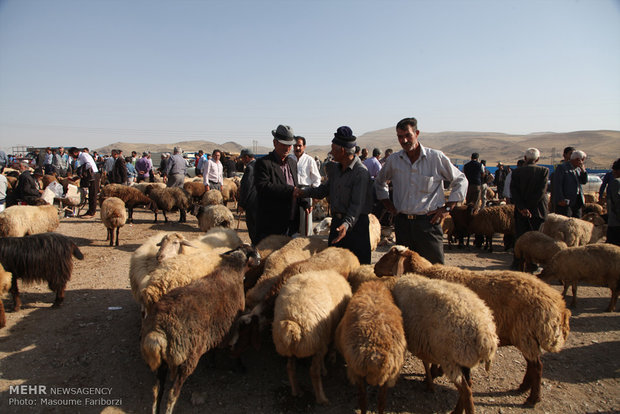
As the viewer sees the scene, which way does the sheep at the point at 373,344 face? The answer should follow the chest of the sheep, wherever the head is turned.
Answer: away from the camera

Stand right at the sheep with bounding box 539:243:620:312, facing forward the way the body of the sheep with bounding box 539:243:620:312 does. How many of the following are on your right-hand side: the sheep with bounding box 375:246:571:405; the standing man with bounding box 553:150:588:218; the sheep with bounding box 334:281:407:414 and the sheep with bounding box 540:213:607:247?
2

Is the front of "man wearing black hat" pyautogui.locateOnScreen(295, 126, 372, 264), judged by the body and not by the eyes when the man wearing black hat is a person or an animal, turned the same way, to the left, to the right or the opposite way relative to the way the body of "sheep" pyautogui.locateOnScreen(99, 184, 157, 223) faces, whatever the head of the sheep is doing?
the opposite way

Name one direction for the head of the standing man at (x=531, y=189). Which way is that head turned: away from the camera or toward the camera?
away from the camera

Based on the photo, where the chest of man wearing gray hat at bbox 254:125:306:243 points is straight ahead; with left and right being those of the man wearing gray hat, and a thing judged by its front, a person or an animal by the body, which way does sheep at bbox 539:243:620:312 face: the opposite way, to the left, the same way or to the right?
the opposite way

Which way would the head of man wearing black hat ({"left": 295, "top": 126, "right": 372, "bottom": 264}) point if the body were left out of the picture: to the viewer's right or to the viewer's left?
to the viewer's left

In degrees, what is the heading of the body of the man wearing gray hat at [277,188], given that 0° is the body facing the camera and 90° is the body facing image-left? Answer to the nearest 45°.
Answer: approximately 315°
